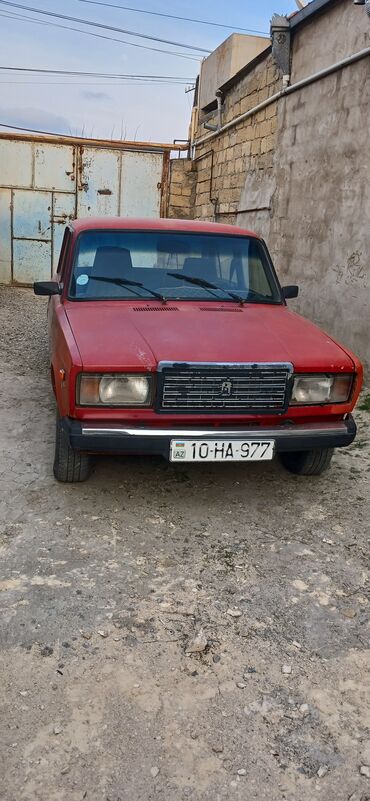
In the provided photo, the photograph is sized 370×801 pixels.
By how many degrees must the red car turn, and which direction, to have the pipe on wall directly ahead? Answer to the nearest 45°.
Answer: approximately 180°

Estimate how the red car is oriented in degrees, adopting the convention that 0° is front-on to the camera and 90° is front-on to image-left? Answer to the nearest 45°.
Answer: approximately 0°

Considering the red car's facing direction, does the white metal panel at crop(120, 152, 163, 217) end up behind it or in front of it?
behind

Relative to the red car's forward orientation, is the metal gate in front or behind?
behind

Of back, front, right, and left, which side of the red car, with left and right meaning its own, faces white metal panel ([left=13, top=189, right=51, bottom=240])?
back

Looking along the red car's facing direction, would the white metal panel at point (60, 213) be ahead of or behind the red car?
behind

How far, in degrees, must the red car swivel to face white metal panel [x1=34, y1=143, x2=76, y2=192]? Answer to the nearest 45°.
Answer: approximately 180°

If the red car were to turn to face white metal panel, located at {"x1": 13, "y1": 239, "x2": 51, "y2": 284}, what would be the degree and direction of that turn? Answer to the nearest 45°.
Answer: approximately 180°

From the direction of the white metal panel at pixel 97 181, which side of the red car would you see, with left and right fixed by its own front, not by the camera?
back
